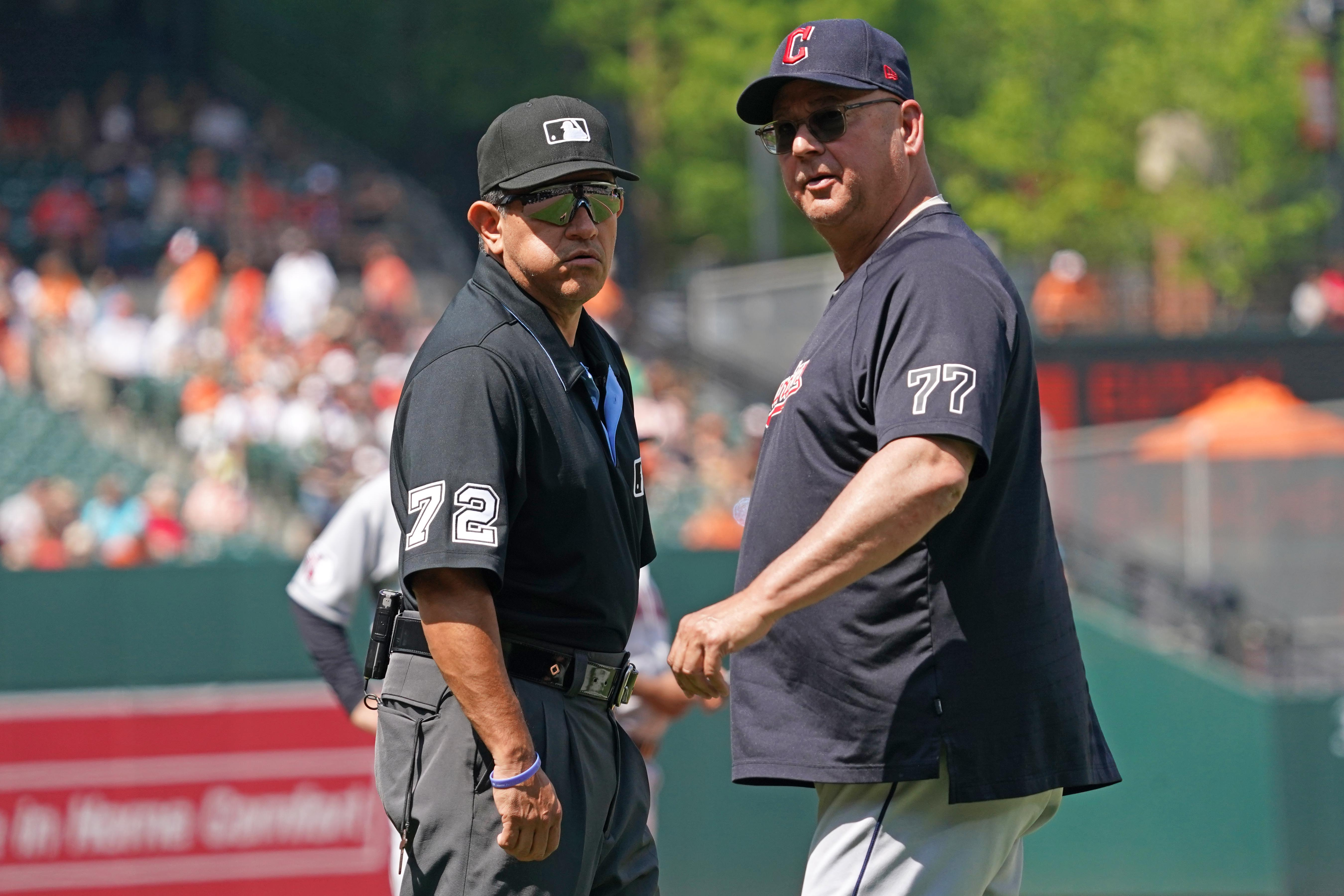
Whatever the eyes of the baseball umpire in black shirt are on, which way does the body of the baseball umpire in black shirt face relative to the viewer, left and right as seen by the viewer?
facing the viewer and to the right of the viewer

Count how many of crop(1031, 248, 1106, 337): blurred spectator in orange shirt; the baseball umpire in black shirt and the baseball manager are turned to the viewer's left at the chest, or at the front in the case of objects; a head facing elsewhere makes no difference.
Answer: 1

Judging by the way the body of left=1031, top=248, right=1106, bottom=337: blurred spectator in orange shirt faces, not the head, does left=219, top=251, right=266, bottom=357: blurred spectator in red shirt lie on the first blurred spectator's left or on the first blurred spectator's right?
on the first blurred spectator's right

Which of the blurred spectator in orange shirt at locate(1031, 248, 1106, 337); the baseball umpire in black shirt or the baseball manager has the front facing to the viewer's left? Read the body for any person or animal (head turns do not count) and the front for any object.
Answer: the baseball manager

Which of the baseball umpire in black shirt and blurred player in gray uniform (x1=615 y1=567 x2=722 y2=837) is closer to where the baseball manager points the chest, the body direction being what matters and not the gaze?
the baseball umpire in black shirt

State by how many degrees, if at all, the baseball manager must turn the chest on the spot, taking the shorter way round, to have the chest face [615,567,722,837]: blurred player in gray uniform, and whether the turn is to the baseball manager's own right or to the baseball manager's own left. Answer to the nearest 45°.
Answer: approximately 90° to the baseball manager's own right

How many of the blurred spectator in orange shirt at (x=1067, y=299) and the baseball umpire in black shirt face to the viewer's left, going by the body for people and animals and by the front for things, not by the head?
0

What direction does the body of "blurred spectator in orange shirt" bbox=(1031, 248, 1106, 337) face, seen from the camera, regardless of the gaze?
toward the camera

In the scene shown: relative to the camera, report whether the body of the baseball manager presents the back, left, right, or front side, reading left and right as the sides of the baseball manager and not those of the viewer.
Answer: left

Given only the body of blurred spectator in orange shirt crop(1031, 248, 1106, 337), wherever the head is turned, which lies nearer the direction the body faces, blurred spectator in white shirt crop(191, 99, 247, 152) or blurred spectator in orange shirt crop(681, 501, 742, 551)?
the blurred spectator in orange shirt

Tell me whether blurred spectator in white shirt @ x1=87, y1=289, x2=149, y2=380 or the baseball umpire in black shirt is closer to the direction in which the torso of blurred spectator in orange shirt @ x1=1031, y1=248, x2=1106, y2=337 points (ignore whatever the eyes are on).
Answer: the baseball umpire in black shirt

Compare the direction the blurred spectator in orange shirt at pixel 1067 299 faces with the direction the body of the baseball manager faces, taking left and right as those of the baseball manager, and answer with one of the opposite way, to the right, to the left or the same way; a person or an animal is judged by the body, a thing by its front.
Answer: to the left

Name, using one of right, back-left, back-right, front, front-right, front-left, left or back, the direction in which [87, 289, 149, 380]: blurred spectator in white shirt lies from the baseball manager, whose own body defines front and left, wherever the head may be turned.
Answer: front-right

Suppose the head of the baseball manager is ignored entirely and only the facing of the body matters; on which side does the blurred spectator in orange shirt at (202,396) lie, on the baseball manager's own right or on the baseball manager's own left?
on the baseball manager's own right

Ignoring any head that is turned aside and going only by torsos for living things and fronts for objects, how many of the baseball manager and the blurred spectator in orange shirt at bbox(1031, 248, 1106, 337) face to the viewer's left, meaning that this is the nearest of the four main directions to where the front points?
1
